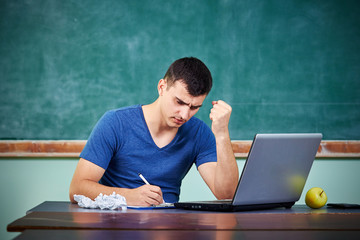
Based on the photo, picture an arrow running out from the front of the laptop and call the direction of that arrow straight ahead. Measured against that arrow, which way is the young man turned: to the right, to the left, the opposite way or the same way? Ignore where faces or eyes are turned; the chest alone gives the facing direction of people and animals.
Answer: the opposite way

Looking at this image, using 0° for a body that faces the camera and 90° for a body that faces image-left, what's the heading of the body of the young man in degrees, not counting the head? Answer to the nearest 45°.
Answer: approximately 315°

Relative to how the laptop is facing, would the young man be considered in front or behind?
in front

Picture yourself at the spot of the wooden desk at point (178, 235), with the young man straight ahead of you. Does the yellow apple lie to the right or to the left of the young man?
right

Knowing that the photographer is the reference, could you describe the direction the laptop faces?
facing away from the viewer and to the left of the viewer

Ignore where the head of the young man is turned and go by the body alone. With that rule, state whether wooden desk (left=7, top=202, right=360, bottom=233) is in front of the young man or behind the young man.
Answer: in front
